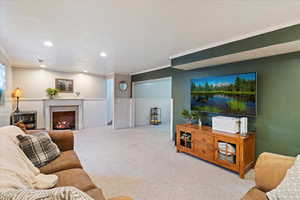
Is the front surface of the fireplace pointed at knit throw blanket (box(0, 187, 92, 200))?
yes

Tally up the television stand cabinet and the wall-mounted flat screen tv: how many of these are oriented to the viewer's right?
0

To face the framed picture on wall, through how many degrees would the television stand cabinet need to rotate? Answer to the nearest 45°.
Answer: approximately 45° to its right

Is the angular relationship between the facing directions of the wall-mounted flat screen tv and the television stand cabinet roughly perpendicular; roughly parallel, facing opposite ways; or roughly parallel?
roughly parallel

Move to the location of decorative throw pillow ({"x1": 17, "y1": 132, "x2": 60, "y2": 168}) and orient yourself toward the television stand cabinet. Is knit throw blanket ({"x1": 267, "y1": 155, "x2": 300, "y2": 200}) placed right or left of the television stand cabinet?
right

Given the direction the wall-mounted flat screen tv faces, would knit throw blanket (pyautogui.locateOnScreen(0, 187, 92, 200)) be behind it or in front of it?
in front

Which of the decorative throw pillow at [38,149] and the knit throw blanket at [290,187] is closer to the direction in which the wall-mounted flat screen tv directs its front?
the decorative throw pillow

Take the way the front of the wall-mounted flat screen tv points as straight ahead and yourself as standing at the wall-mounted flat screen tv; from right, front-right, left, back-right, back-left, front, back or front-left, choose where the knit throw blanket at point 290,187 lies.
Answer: front-left

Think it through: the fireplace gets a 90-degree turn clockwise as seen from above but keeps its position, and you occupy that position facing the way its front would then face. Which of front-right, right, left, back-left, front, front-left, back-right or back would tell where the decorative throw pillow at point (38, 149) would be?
left

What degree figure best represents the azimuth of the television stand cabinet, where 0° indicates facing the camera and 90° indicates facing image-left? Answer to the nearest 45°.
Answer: approximately 45°

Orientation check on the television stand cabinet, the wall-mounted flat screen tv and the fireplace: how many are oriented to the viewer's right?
0

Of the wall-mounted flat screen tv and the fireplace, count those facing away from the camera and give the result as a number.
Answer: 0

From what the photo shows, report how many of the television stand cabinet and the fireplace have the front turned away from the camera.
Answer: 0

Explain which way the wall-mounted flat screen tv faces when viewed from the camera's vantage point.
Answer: facing the viewer and to the left of the viewer

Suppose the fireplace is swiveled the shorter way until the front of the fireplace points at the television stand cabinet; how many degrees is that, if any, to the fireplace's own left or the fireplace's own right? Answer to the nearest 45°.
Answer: approximately 45° to the fireplace's own left

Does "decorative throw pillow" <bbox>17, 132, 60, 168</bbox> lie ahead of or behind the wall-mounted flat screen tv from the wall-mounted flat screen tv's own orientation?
ahead

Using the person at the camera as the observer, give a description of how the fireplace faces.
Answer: facing the viewer
